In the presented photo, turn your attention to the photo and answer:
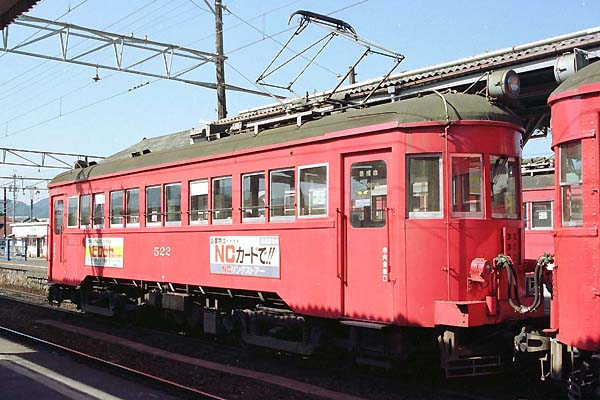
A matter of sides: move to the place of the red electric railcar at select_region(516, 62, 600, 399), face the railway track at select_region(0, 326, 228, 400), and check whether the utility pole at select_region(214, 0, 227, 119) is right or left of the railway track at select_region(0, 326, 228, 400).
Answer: right

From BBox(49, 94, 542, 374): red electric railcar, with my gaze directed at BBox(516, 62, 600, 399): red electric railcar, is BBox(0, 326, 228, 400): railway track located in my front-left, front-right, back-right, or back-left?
back-right
